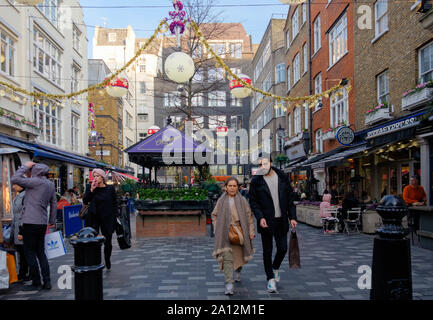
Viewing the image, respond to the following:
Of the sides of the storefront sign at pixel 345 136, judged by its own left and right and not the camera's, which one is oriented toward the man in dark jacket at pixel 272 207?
front

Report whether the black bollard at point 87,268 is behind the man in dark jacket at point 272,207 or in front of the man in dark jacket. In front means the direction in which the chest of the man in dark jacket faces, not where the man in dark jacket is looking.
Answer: in front

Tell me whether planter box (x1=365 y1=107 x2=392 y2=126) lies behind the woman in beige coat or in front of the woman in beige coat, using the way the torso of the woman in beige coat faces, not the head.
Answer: behind

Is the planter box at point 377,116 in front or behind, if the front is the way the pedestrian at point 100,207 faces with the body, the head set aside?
behind

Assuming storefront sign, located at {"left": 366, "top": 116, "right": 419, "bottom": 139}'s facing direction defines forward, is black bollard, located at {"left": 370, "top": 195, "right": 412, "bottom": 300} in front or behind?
in front
